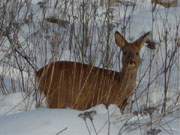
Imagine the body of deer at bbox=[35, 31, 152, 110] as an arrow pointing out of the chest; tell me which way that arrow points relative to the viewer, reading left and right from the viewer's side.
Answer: facing to the right of the viewer
